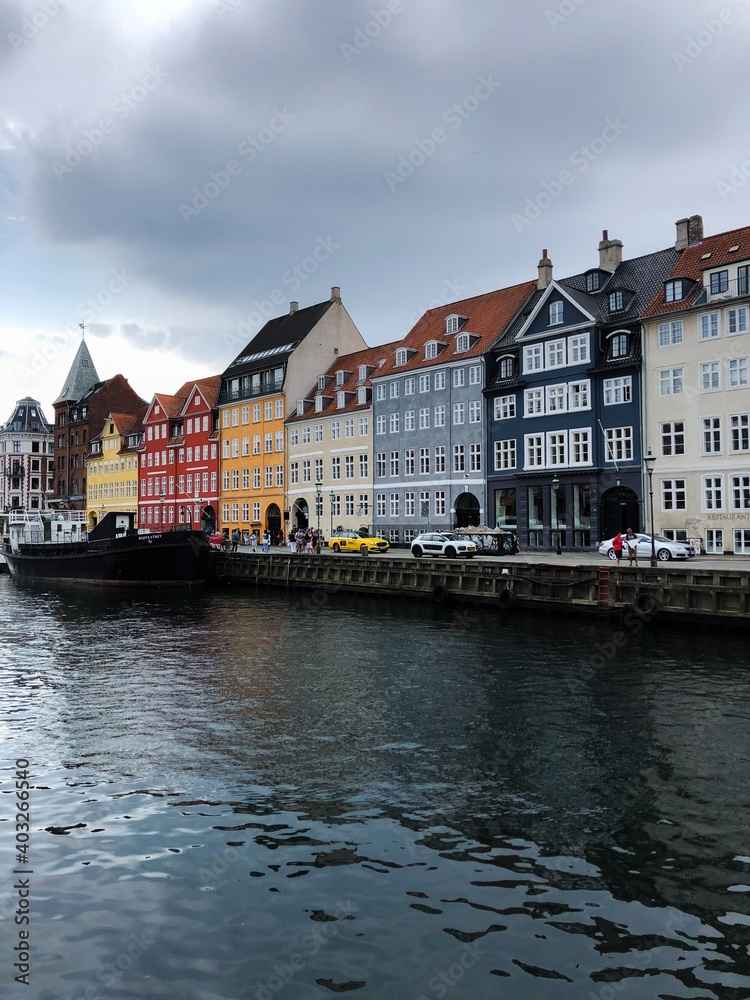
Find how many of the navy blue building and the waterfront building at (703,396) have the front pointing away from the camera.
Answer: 0

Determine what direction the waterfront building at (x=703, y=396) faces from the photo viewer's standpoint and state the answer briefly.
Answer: facing the viewer and to the left of the viewer

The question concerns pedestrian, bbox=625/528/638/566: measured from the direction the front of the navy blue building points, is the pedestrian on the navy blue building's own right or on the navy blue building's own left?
on the navy blue building's own left

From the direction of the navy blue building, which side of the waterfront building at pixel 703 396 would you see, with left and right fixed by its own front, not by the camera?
right

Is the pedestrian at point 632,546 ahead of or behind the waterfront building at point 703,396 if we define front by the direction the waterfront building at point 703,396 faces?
ahead

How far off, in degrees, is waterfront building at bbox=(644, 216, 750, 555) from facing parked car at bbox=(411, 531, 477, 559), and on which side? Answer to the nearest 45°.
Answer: approximately 45° to its right

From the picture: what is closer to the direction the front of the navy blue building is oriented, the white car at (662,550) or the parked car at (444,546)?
the parked car
